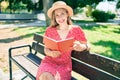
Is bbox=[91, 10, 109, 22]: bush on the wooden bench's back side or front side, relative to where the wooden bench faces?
on the back side

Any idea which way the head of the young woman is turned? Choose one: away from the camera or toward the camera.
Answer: toward the camera
